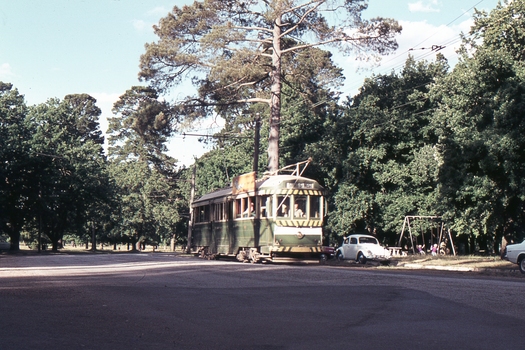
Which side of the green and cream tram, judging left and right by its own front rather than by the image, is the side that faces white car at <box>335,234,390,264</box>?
left
